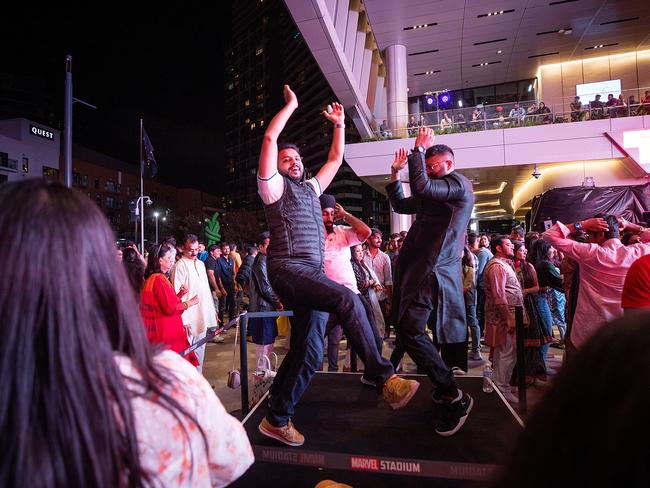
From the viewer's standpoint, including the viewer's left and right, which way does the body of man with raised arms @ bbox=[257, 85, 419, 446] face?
facing the viewer and to the right of the viewer

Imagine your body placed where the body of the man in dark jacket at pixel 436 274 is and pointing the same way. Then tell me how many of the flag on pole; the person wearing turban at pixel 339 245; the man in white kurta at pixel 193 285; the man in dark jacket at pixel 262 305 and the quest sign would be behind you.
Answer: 0

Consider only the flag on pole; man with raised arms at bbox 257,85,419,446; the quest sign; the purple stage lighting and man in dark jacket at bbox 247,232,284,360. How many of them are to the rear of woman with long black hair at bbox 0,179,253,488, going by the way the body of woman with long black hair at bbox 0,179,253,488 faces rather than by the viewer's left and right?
0

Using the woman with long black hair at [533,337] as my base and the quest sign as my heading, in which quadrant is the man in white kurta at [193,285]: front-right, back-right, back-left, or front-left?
front-left

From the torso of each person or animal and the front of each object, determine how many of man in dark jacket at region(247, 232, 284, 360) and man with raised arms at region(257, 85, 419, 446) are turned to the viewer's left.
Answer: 0

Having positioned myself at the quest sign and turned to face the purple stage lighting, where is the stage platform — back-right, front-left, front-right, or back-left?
front-right

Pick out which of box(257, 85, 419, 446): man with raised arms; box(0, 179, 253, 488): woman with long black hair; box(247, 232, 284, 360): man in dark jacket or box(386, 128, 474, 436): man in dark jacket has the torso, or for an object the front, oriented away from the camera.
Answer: the woman with long black hair

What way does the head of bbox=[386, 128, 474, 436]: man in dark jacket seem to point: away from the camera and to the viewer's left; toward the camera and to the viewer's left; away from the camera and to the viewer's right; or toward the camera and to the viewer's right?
toward the camera and to the viewer's left

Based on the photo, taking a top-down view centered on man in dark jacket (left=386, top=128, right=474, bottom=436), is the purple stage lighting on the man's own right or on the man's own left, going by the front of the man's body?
on the man's own right

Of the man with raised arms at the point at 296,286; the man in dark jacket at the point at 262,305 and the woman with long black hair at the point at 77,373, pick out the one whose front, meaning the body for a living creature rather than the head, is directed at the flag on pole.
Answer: the woman with long black hair

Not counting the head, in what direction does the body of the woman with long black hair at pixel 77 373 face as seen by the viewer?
away from the camera

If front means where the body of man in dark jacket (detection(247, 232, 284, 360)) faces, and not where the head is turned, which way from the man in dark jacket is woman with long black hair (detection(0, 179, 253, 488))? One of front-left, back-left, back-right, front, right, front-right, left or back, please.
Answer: right

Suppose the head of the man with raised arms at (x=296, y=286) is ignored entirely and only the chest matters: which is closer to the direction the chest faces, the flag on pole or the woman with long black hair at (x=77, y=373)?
the woman with long black hair

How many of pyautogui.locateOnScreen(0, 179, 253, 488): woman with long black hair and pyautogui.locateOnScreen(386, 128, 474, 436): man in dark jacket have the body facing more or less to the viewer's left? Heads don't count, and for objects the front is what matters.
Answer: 1

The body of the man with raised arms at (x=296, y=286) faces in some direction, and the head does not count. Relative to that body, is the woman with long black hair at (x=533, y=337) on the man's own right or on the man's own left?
on the man's own left

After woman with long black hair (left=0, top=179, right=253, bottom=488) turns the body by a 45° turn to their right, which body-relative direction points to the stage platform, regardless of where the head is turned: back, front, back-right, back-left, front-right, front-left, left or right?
front

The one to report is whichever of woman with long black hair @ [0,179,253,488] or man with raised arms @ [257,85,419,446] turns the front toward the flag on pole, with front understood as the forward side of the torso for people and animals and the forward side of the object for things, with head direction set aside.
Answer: the woman with long black hair

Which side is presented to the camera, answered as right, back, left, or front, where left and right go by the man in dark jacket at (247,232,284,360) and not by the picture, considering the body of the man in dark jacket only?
right

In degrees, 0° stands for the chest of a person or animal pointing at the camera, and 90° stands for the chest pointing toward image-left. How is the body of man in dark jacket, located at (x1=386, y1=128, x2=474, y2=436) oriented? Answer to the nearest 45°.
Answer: approximately 90°
